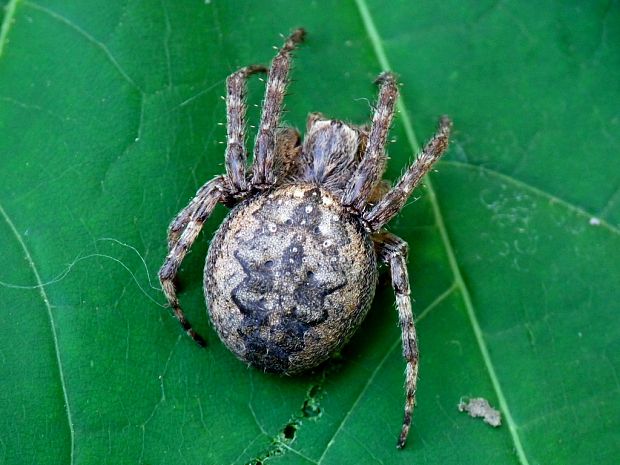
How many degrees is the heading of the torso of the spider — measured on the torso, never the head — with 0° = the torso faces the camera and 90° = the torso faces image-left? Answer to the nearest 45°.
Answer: approximately 180°
